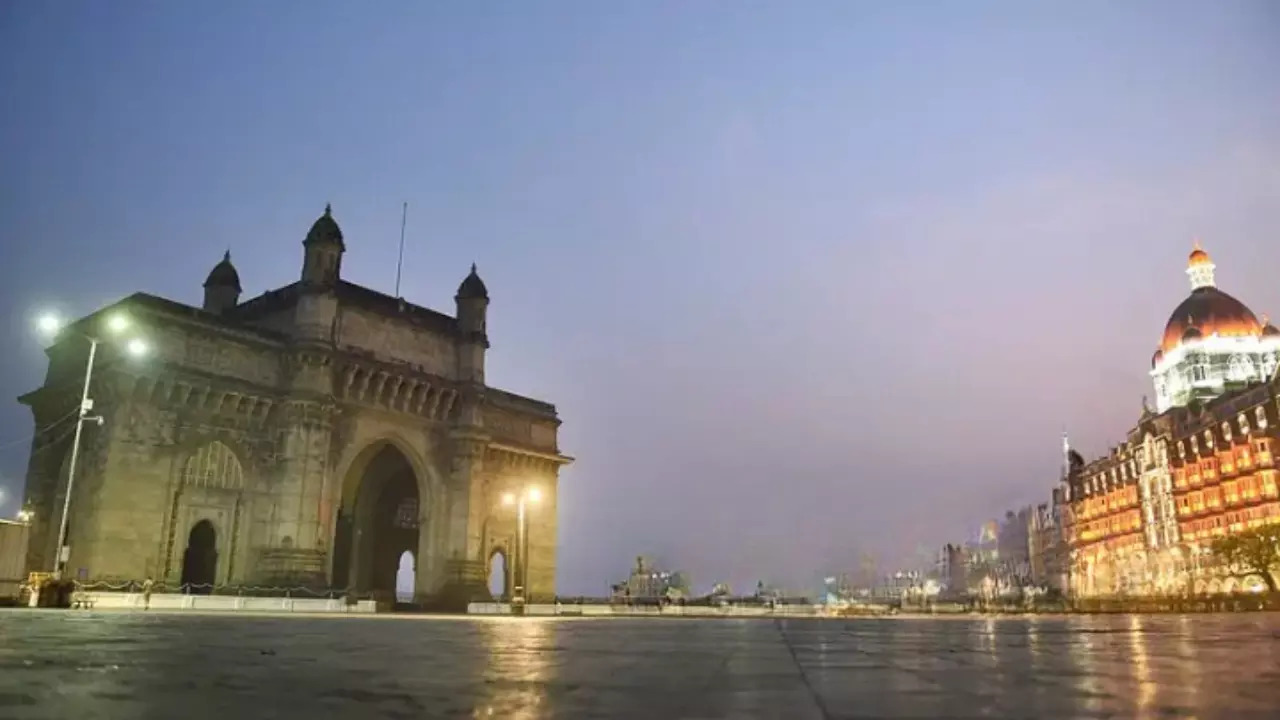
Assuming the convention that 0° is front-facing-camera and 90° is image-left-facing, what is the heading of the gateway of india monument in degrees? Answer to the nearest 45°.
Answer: approximately 315°

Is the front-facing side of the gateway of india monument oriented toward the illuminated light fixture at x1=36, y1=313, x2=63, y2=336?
no
